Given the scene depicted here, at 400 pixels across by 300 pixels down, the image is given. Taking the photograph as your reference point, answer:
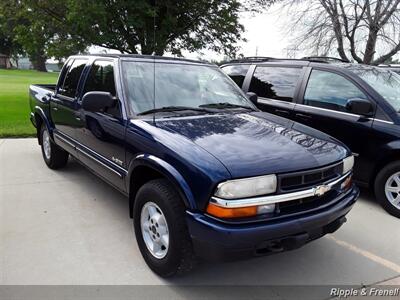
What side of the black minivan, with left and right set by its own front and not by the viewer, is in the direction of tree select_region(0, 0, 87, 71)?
back

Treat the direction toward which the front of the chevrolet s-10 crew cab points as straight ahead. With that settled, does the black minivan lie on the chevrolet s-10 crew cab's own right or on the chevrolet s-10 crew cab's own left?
on the chevrolet s-10 crew cab's own left

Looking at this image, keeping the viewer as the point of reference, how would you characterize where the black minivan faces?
facing the viewer and to the right of the viewer

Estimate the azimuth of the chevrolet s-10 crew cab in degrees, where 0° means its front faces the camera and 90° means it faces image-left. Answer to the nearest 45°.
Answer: approximately 315°

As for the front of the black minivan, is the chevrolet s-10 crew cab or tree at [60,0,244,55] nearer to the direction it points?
the chevrolet s-10 crew cab

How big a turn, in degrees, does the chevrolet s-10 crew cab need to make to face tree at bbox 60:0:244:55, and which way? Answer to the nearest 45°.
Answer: approximately 135° to its left

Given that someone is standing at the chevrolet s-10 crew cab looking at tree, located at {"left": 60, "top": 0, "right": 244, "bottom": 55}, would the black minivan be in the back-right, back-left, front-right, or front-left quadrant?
front-right

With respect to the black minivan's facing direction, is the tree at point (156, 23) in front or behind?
behind

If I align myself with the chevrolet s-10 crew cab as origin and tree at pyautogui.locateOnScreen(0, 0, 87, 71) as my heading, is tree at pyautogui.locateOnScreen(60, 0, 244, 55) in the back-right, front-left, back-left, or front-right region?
front-right

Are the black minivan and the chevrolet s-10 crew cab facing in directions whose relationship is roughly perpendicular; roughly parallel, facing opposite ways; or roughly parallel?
roughly parallel

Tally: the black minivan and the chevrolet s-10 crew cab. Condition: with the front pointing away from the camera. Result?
0

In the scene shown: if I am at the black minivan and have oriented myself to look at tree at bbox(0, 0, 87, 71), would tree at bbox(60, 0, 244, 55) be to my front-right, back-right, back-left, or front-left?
front-right
